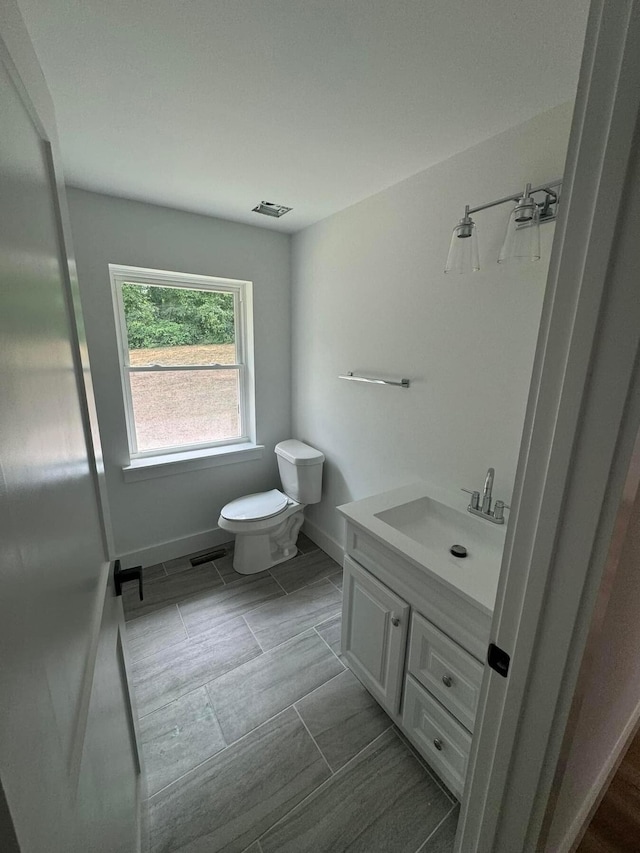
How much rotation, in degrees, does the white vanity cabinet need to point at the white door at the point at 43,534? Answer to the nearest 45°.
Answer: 0° — it already faces it

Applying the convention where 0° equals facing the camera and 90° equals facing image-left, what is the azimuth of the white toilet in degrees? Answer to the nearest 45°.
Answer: approximately 45°

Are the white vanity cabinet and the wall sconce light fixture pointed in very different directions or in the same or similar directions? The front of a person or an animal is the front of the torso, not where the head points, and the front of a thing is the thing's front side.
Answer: same or similar directions

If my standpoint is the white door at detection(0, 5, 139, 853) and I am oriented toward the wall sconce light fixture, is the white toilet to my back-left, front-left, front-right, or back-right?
front-left

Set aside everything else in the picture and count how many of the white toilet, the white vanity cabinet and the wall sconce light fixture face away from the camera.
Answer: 0

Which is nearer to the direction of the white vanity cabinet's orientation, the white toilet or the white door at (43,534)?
the white door

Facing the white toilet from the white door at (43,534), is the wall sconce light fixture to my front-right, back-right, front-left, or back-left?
front-right

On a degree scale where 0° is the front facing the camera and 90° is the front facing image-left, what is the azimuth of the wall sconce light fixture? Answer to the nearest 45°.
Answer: approximately 45°

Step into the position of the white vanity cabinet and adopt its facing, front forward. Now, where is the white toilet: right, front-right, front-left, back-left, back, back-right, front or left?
right

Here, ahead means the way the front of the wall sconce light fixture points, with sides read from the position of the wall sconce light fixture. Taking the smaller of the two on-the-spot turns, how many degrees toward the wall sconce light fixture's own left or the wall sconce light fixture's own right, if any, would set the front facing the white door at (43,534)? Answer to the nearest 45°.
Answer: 0° — it already faces it

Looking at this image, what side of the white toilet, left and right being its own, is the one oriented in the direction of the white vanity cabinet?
left

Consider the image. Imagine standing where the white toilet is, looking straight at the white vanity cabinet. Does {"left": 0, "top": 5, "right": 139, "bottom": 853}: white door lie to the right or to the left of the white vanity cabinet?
right

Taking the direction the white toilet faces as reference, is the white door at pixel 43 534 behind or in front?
in front
